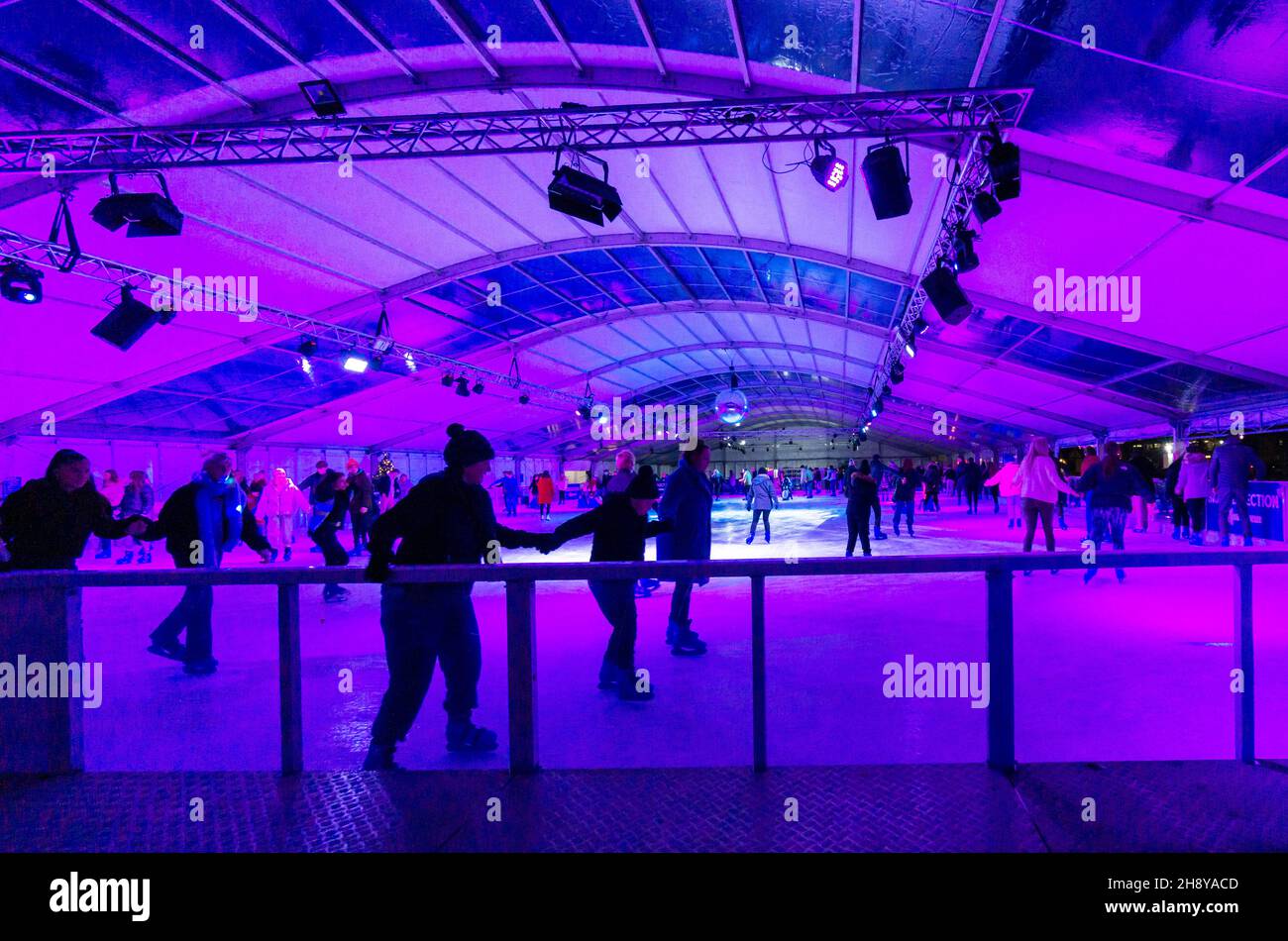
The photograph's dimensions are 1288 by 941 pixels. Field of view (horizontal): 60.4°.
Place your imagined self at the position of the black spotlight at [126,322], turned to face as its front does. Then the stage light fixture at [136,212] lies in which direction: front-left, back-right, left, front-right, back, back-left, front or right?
back-right

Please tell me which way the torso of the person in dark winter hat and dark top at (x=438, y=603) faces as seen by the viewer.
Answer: to the viewer's right

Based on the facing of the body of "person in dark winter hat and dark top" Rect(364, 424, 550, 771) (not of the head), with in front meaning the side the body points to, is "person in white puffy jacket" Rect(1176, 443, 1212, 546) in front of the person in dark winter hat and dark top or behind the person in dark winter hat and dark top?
in front

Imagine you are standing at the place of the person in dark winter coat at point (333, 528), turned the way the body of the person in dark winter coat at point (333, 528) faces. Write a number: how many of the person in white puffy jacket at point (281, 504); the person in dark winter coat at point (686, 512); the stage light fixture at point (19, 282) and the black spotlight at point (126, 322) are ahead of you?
1

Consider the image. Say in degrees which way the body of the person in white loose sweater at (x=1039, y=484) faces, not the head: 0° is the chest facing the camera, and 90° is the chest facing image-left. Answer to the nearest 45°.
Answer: approximately 180°

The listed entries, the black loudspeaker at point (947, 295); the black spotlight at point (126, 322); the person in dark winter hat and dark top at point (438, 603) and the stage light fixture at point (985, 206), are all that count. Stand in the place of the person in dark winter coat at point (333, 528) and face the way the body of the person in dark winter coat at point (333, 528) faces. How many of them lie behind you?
1

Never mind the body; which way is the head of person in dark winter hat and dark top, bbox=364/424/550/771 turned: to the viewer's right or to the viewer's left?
to the viewer's right

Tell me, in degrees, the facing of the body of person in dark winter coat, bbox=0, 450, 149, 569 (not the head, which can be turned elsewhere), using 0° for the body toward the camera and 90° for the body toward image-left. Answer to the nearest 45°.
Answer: approximately 315°

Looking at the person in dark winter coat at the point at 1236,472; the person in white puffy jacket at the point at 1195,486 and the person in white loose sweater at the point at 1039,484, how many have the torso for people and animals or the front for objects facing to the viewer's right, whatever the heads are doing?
0

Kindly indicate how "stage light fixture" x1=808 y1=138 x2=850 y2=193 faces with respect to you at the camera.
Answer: facing the viewer and to the right of the viewer
